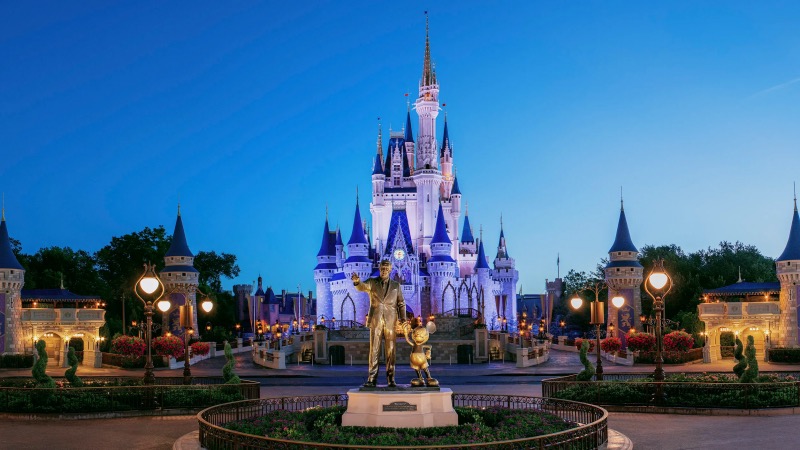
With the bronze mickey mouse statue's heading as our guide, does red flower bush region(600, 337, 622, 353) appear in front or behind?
behind

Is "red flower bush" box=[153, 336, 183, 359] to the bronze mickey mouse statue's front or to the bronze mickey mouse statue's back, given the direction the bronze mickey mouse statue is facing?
to the back

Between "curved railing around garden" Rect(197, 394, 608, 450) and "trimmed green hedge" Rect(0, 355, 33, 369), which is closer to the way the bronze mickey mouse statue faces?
the curved railing around garden

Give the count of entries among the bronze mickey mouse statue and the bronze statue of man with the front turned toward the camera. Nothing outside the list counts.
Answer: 2

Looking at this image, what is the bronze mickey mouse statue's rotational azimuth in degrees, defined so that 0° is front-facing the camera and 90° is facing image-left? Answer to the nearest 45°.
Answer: approximately 0°

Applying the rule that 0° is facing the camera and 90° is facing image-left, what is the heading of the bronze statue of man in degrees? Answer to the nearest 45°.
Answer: approximately 0°

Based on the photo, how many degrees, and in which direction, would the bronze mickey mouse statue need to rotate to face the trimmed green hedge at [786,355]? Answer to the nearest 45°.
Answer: approximately 135° to its left
